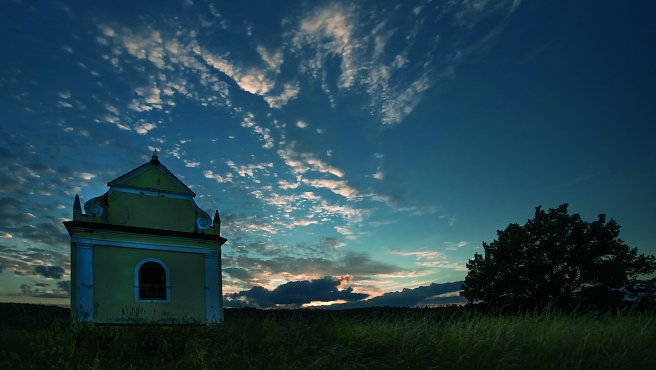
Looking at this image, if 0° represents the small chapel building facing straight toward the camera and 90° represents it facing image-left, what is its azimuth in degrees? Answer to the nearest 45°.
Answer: approximately 0°

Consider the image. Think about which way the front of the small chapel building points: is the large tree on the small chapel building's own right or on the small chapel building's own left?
on the small chapel building's own left
